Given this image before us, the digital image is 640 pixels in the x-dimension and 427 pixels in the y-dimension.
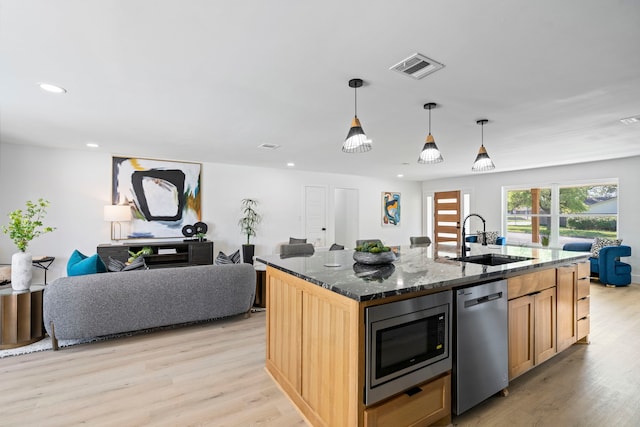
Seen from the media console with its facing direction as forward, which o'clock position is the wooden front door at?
The wooden front door is roughly at 9 o'clock from the media console.

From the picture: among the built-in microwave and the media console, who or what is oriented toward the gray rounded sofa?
the media console

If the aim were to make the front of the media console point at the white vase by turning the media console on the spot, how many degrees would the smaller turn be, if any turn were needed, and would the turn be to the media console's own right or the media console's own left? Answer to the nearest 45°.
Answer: approximately 45° to the media console's own right

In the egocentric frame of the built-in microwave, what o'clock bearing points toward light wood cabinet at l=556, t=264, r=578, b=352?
The light wood cabinet is roughly at 9 o'clock from the built-in microwave.

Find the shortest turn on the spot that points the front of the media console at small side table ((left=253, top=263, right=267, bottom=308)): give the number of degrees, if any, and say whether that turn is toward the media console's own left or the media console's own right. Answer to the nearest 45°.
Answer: approximately 45° to the media console's own left

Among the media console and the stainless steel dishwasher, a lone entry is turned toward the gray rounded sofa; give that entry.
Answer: the media console

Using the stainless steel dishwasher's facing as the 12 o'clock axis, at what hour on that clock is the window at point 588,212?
The window is roughly at 8 o'clock from the stainless steel dishwasher.

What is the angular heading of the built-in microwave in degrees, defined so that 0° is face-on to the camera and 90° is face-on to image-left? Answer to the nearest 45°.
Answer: approximately 315°

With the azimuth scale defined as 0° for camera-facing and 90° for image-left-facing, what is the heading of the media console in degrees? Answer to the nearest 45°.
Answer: approximately 0°
